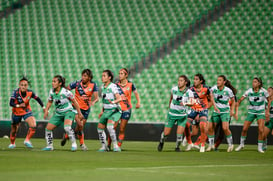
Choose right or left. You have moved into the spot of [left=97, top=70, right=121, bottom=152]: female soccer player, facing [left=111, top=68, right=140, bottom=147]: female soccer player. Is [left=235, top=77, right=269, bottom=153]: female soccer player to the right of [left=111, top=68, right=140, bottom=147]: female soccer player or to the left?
right

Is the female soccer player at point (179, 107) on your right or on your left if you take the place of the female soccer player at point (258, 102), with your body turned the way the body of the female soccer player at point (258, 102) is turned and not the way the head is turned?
on your right

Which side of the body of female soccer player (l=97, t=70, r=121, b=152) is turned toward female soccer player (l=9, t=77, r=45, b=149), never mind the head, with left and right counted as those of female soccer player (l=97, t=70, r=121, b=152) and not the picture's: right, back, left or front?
right

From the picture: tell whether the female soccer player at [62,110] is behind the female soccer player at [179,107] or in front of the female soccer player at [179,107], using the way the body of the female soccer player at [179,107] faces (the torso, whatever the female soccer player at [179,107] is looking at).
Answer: in front

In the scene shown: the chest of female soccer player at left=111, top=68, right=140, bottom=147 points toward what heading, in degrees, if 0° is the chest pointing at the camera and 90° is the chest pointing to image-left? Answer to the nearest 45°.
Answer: approximately 45°

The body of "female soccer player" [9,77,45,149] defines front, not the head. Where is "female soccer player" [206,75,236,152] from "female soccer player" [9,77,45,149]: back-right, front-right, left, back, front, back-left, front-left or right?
left

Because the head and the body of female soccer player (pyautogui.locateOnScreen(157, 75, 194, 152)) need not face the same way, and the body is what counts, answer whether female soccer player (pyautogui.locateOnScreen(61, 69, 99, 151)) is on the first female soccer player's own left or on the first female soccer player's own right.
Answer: on the first female soccer player's own right

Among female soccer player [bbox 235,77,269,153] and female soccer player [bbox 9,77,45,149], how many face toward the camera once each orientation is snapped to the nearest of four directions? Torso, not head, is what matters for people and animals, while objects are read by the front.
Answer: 2

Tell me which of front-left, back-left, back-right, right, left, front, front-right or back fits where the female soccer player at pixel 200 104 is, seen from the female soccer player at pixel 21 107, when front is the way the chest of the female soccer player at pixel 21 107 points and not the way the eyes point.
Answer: left
